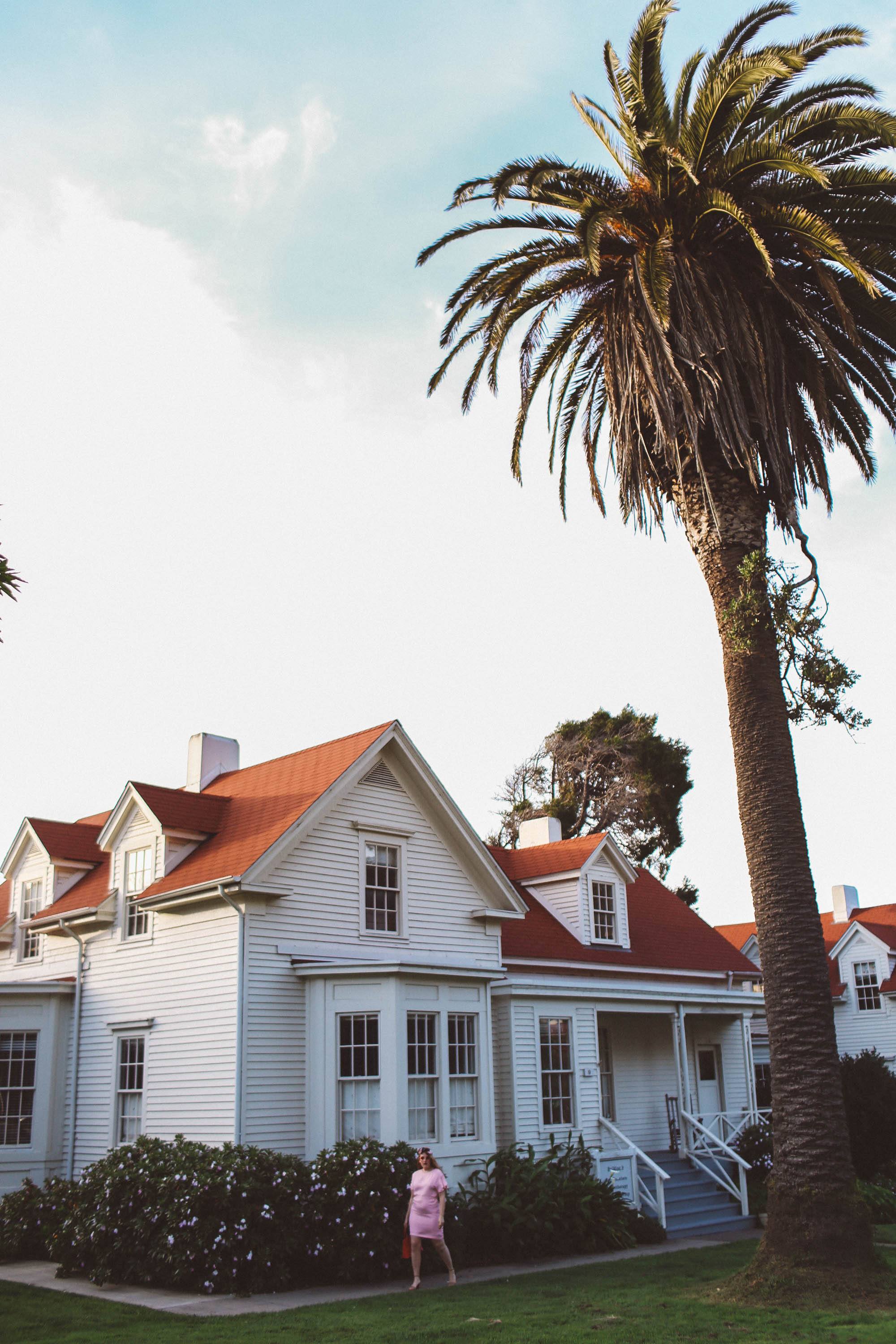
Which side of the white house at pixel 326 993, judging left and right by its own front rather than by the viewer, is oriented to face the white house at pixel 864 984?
left

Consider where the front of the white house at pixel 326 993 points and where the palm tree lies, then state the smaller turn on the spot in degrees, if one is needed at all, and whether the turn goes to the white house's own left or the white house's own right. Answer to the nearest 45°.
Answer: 0° — it already faces it

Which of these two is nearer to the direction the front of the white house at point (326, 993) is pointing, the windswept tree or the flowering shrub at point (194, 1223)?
the flowering shrub

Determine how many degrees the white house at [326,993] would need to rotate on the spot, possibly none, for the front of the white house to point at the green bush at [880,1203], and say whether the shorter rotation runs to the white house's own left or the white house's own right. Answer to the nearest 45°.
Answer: approximately 45° to the white house's own left

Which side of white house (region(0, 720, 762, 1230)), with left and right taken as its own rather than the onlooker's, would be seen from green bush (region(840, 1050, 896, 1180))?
left

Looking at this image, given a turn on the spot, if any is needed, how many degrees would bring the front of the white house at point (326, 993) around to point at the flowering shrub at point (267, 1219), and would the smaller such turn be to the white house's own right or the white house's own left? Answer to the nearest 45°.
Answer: approximately 45° to the white house's own right

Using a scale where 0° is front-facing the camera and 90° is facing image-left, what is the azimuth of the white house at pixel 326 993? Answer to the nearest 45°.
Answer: approximately 315°
